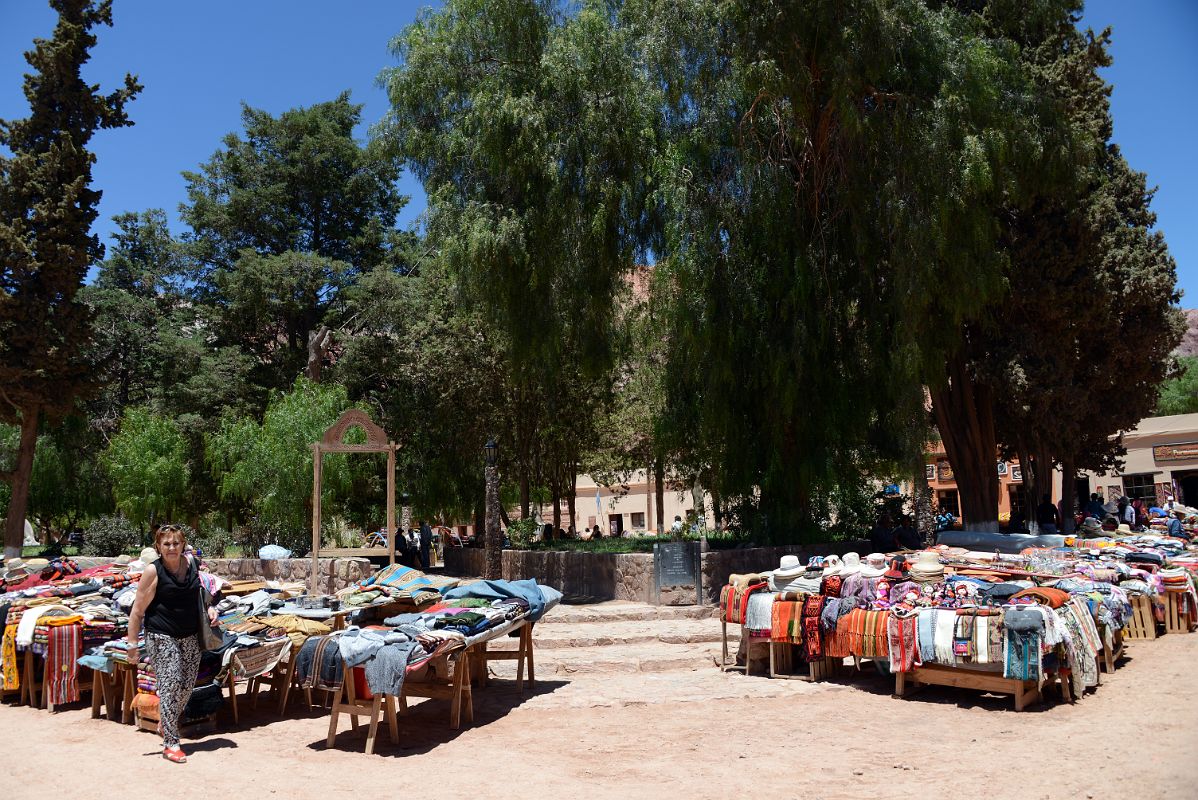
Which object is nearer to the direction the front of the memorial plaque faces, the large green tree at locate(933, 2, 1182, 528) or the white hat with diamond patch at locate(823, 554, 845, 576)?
the white hat with diamond patch

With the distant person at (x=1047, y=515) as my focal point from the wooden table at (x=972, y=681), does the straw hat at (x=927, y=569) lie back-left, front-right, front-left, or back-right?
front-left

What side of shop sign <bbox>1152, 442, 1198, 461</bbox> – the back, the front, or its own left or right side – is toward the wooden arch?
front

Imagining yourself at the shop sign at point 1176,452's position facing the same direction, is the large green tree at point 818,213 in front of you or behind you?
in front

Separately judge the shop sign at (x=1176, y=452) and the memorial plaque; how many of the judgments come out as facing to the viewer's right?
0

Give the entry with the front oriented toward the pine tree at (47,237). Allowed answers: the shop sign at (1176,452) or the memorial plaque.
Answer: the shop sign

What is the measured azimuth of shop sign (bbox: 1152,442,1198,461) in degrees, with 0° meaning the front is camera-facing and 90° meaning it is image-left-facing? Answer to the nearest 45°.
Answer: approximately 45°

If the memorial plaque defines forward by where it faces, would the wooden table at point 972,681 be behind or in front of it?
in front

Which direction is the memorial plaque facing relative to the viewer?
toward the camera

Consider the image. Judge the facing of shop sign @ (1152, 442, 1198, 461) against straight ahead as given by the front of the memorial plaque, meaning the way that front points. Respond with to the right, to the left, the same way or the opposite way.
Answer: to the right

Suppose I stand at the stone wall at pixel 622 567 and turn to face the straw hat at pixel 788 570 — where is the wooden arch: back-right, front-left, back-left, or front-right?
back-right

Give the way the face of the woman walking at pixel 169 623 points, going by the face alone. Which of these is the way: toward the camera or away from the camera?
toward the camera

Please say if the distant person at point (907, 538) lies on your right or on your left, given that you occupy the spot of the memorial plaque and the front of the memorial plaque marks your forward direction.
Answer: on your left
